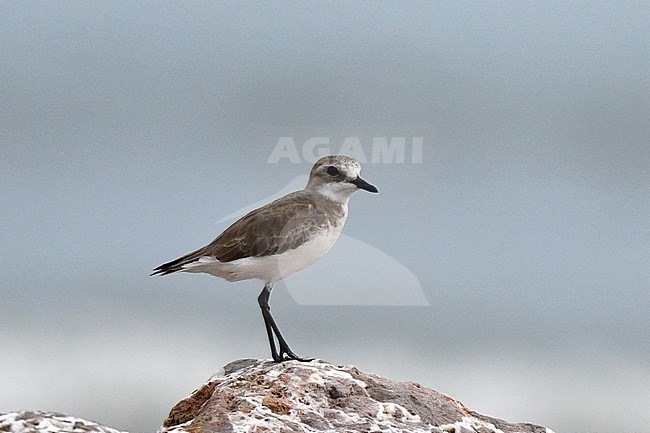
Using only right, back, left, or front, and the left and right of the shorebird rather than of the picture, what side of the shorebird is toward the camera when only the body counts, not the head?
right
